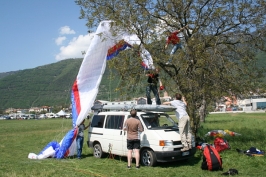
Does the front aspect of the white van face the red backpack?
yes

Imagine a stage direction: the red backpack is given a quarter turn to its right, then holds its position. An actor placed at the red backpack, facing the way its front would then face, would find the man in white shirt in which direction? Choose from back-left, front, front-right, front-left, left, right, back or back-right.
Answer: right

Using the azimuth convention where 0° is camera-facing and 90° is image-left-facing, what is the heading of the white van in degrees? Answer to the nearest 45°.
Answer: approximately 315°
